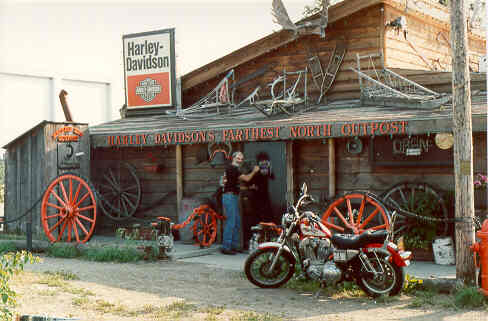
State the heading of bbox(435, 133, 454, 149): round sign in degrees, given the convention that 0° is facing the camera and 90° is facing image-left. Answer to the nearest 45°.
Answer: approximately 0°

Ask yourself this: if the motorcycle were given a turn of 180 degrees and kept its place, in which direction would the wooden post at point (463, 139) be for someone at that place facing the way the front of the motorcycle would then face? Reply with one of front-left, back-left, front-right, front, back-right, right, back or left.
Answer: front

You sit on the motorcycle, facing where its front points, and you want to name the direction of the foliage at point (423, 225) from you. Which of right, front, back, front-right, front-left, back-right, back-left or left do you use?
back-right

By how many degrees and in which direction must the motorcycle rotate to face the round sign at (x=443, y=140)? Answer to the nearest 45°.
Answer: approximately 135° to its right

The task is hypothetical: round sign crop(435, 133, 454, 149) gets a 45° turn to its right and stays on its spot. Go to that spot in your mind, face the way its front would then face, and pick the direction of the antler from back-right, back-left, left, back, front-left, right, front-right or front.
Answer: right

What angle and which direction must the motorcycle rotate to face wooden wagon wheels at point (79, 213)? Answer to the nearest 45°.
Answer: approximately 45° to its right

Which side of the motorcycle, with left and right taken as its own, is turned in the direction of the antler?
right

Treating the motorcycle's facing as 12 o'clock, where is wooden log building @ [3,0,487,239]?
The wooden log building is roughly at 3 o'clock from the motorcycle.

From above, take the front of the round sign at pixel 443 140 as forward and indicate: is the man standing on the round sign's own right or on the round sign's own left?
on the round sign's own right

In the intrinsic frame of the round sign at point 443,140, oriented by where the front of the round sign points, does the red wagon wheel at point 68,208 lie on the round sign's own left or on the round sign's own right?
on the round sign's own right

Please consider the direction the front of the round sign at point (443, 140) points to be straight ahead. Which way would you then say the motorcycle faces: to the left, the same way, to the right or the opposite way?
to the right

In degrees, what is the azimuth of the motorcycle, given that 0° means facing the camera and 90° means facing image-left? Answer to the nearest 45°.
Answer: approximately 90°

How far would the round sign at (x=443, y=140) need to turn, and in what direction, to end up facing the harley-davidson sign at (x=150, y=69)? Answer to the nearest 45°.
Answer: approximately 135° to its right

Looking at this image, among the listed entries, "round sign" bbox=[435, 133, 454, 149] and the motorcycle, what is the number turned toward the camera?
1

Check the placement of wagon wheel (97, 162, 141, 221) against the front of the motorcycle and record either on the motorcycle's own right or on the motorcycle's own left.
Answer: on the motorcycle's own right
